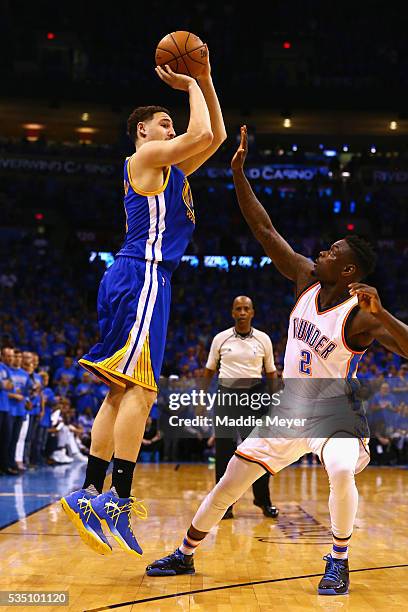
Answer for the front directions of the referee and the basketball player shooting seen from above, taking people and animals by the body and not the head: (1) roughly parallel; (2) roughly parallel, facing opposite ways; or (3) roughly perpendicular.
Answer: roughly perpendicular

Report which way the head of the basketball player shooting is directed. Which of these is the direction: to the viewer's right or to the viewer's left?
to the viewer's right

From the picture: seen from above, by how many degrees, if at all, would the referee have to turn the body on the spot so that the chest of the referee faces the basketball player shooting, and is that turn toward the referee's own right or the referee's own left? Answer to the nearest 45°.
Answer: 0° — they already face them

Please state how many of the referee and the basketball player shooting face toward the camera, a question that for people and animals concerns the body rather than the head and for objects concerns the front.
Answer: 1

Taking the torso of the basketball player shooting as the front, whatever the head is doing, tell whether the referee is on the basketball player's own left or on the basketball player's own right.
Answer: on the basketball player's own left

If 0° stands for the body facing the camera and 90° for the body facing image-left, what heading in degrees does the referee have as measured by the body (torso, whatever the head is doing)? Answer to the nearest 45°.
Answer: approximately 0°

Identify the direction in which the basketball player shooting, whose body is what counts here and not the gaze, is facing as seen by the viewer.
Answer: to the viewer's right
